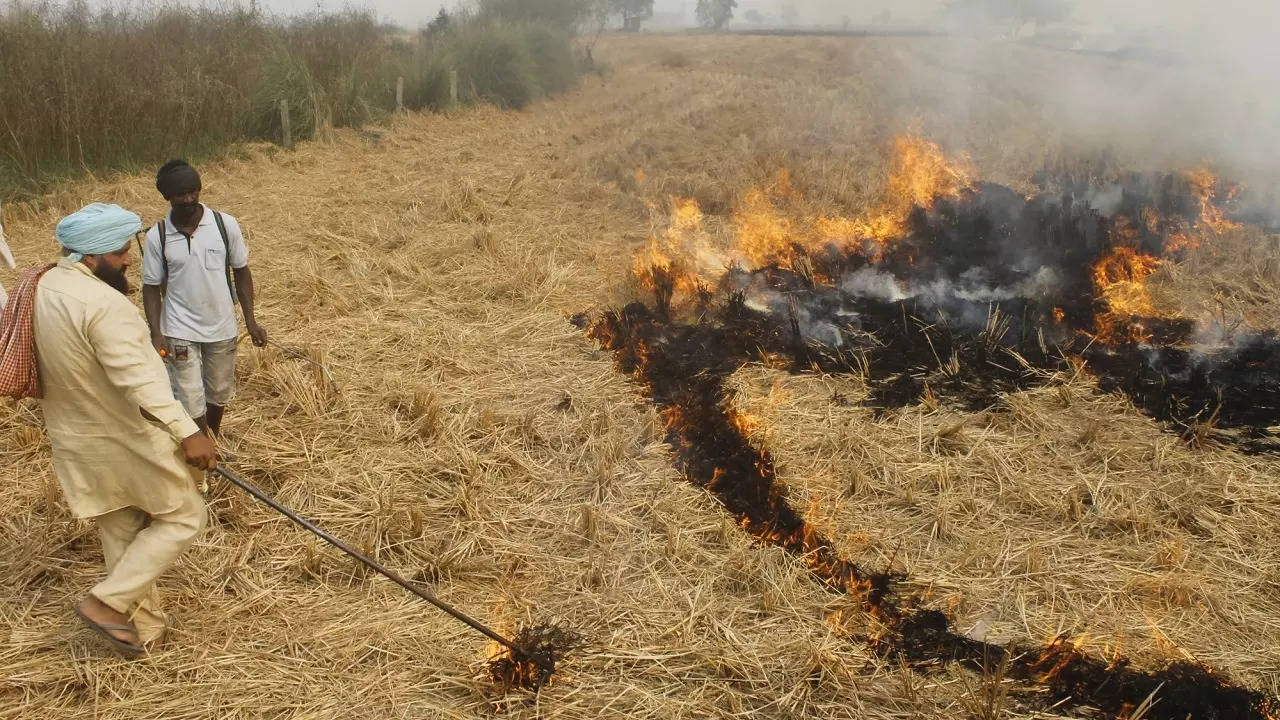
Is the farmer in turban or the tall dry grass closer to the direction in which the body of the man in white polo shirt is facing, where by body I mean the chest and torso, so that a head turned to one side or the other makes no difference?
the farmer in turban

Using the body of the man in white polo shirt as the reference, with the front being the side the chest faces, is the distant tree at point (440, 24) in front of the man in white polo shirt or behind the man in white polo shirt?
behind

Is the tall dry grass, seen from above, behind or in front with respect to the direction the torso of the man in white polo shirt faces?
behind

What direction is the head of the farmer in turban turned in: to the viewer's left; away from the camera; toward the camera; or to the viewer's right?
to the viewer's right

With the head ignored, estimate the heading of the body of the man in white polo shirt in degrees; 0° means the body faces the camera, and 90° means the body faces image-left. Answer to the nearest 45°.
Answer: approximately 0°

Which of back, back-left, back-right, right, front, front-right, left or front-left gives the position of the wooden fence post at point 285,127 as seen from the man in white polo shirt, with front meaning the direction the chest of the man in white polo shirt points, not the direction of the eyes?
back

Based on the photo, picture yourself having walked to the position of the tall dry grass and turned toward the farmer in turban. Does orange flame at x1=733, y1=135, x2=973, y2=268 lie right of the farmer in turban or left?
left

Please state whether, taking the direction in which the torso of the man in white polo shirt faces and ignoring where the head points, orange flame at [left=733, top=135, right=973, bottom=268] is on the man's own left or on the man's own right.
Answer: on the man's own left
